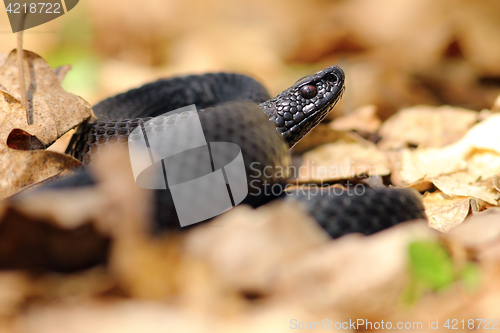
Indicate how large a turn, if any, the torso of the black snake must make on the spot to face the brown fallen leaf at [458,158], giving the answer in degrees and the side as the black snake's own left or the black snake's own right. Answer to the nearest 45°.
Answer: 0° — it already faces it

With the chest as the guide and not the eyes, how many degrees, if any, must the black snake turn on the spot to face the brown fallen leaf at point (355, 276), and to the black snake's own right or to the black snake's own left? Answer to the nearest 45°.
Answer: approximately 90° to the black snake's own right

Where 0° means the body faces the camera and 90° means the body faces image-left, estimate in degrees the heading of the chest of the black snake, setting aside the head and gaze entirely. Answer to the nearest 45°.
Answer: approximately 270°

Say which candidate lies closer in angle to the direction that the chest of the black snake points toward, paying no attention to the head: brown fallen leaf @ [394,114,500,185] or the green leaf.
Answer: the brown fallen leaf

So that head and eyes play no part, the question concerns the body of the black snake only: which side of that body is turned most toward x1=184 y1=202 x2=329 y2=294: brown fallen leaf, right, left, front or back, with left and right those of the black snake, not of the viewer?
right

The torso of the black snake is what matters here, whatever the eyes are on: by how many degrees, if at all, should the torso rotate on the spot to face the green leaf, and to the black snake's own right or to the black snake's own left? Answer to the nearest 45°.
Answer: approximately 90° to the black snake's own right
